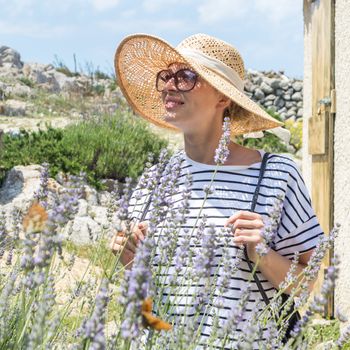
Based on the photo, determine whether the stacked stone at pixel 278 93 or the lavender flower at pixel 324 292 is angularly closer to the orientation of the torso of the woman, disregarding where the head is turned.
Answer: the lavender flower

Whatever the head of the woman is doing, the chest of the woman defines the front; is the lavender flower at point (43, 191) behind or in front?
in front

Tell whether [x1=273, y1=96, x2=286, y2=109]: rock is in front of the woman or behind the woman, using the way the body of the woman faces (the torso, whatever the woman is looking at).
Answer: behind

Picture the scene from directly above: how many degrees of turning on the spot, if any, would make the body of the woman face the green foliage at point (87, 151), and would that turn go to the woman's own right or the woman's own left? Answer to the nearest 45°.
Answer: approximately 135° to the woman's own right

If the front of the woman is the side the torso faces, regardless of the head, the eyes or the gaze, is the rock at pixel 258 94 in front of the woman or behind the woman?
behind

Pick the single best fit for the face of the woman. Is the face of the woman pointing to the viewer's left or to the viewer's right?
to the viewer's left

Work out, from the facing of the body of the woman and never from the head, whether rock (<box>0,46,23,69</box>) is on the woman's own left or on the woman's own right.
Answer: on the woman's own right

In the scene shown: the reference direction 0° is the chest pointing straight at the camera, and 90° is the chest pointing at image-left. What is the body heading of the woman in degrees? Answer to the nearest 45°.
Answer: approximately 45°

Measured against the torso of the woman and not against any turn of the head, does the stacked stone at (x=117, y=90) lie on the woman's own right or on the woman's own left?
on the woman's own right

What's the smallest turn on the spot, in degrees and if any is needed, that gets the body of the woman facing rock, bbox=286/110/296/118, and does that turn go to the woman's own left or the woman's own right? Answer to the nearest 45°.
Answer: approximately 135° to the woman's own right

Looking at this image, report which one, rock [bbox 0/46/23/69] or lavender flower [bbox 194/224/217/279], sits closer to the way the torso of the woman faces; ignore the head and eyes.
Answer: the lavender flower

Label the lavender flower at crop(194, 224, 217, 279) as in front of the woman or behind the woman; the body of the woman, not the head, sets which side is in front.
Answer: in front

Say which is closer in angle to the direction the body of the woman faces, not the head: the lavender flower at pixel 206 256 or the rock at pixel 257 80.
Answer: the lavender flower

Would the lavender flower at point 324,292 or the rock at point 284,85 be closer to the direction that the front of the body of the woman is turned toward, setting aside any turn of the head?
the lavender flower

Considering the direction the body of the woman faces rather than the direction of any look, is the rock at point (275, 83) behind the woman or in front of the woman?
behind

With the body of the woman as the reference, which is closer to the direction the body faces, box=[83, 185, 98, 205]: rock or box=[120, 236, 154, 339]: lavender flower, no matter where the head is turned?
the lavender flower
